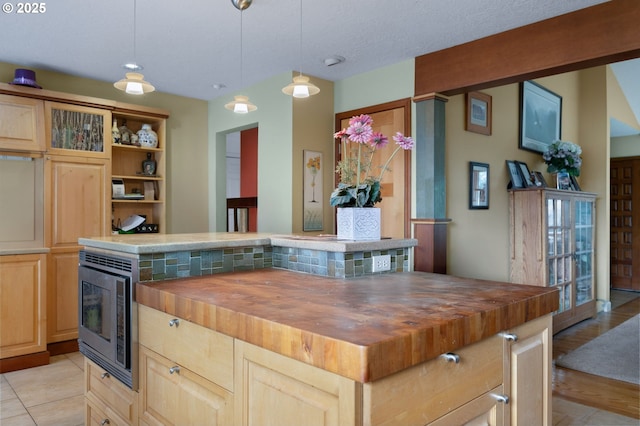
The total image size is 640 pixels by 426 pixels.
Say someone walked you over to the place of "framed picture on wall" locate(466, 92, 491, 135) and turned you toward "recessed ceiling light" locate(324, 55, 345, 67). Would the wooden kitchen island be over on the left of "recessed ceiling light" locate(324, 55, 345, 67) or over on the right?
left

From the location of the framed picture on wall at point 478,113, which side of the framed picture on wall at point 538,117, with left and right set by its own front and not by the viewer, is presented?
right

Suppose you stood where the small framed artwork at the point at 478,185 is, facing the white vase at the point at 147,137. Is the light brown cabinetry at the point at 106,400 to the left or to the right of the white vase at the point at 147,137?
left

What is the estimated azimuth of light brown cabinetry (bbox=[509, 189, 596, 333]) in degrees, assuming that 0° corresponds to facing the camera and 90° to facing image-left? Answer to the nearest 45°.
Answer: approximately 315°

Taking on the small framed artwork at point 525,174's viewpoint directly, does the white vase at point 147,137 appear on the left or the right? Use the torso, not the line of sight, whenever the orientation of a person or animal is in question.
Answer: on its right

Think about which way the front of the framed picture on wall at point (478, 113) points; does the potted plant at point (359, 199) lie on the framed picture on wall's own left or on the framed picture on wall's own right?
on the framed picture on wall's own right
